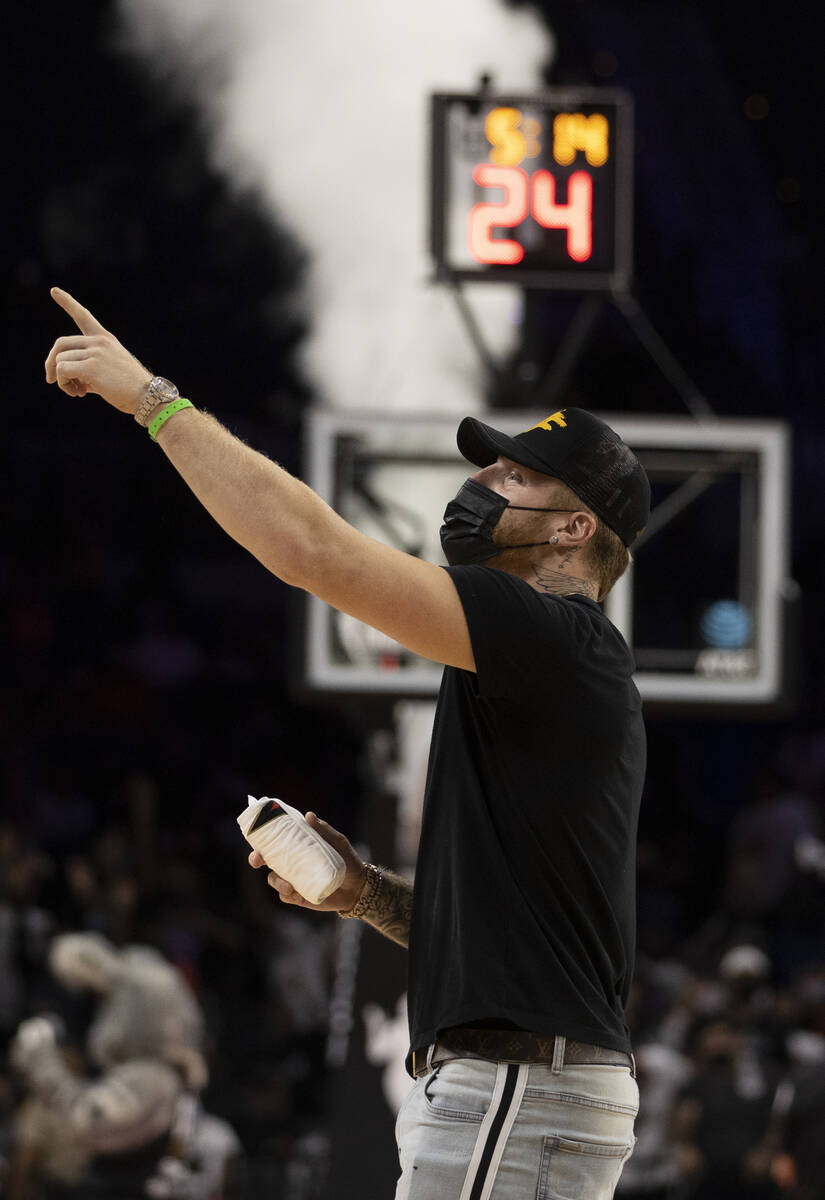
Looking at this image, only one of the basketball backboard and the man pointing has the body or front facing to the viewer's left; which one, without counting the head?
the man pointing

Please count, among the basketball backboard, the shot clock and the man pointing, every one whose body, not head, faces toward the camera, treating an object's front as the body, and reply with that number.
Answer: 2

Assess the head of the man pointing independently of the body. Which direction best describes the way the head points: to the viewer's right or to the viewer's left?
to the viewer's left

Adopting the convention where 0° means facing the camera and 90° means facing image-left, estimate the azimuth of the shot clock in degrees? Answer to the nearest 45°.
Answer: approximately 0°

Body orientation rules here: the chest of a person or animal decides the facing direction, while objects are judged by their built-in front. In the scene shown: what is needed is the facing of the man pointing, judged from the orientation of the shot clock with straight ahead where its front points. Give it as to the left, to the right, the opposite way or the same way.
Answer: to the right

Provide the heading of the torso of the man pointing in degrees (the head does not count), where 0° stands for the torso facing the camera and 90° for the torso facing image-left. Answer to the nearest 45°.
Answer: approximately 90°

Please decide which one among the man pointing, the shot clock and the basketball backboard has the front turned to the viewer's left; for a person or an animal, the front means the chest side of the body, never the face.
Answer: the man pointing

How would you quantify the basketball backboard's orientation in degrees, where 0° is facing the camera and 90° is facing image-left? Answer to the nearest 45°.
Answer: approximately 0°

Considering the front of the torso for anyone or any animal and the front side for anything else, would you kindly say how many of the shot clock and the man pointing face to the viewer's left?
1

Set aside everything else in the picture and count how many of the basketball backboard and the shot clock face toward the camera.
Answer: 2
